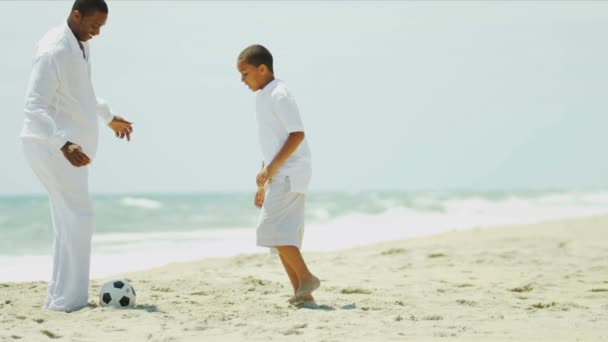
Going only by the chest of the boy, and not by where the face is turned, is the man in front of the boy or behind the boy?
in front

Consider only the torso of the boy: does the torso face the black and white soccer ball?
yes

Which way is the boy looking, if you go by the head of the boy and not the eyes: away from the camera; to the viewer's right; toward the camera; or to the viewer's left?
to the viewer's left

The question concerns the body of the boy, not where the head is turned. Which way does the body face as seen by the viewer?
to the viewer's left

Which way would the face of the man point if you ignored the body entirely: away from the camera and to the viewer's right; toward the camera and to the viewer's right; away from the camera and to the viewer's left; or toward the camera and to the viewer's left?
toward the camera and to the viewer's right
